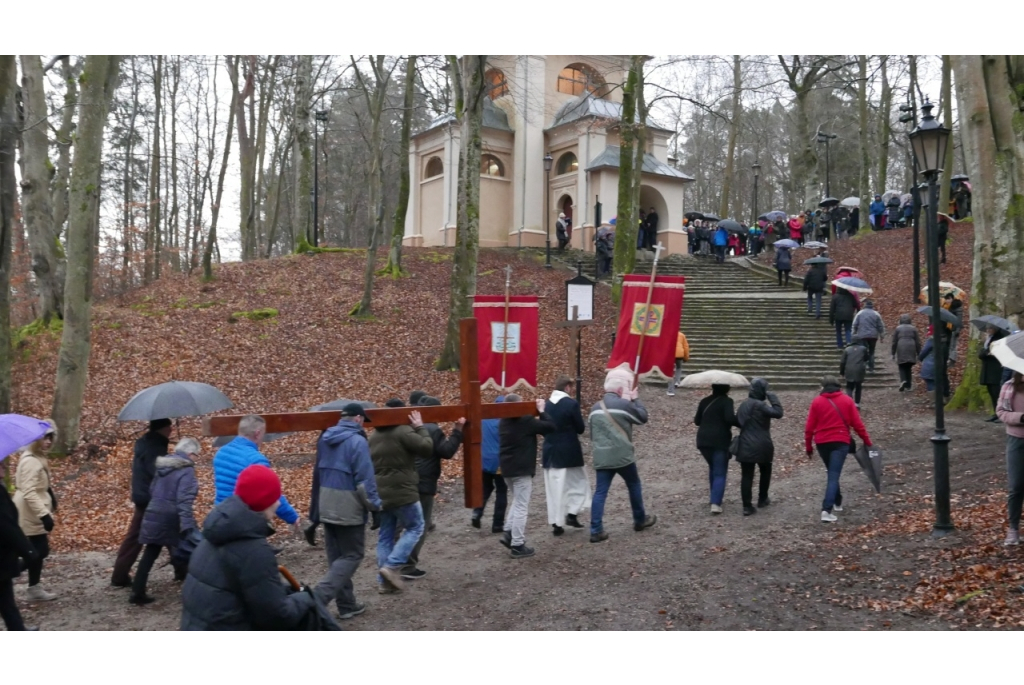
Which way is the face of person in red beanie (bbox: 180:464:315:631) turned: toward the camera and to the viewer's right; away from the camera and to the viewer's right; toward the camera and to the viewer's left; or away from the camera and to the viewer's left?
away from the camera and to the viewer's right

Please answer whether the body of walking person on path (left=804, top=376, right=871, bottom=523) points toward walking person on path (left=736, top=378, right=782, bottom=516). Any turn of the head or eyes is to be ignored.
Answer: no

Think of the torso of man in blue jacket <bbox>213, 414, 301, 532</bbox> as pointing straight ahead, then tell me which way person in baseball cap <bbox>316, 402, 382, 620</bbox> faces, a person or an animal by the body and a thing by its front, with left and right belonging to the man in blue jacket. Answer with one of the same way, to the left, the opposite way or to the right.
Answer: the same way

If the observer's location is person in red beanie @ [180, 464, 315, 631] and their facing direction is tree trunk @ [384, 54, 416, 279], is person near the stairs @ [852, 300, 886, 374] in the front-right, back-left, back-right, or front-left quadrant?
front-right

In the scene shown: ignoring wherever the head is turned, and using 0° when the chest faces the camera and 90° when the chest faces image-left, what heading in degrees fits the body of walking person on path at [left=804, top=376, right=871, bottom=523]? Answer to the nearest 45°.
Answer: approximately 180°

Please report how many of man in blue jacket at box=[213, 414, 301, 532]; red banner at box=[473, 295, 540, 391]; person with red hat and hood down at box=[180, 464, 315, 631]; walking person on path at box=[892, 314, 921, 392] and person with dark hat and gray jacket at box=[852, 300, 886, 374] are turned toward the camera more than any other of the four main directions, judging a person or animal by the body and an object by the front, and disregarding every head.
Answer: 1

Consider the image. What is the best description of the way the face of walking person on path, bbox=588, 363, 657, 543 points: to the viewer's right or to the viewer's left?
to the viewer's right

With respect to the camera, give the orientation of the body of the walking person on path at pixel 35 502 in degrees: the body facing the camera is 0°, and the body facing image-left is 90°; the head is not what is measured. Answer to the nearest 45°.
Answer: approximately 270°

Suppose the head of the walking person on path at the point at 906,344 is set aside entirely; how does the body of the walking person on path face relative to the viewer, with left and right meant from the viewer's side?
facing away from the viewer

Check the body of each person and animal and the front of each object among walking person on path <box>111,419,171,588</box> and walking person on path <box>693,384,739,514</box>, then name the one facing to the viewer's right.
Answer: walking person on path <box>111,419,171,588</box>

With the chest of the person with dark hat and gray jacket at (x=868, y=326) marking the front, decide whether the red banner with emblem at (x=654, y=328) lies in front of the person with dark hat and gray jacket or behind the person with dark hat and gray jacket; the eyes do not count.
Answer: behind

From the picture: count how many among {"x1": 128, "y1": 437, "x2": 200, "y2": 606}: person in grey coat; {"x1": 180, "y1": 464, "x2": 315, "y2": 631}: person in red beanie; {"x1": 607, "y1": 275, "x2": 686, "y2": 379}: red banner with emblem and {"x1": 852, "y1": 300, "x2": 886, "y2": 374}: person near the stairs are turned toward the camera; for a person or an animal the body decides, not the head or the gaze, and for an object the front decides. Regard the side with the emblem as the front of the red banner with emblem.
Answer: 1

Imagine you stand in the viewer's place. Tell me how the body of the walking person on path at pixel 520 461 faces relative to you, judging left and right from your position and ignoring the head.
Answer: facing away from the viewer and to the right of the viewer

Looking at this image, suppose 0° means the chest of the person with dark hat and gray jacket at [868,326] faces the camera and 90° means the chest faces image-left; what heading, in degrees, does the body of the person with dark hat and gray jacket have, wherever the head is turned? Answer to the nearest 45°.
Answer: approximately 180°

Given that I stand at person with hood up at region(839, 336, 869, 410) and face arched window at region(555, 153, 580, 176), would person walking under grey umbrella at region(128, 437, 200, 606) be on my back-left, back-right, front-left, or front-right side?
back-left

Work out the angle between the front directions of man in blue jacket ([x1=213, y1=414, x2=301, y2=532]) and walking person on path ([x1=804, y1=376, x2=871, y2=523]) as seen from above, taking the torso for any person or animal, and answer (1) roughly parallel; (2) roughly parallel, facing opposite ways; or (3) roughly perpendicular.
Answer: roughly parallel

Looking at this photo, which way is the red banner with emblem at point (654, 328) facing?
toward the camera

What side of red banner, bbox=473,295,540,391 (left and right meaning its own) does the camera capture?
front
